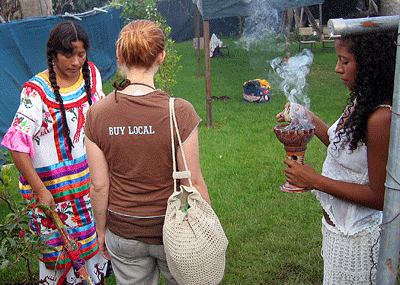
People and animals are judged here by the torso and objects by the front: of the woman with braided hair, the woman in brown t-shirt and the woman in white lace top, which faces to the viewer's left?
the woman in white lace top

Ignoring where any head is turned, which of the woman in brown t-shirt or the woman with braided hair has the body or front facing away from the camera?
the woman in brown t-shirt

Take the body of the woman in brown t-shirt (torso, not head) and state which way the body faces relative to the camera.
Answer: away from the camera

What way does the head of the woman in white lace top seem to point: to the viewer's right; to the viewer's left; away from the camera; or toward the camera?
to the viewer's left

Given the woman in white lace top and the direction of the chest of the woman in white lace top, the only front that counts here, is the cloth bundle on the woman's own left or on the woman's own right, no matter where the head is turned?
on the woman's own right

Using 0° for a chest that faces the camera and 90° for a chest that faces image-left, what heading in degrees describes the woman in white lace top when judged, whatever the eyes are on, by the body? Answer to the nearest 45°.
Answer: approximately 90°

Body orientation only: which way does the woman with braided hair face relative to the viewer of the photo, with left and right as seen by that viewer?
facing the viewer and to the right of the viewer

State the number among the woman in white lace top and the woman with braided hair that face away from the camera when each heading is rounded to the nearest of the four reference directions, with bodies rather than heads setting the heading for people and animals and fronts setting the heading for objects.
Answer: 0

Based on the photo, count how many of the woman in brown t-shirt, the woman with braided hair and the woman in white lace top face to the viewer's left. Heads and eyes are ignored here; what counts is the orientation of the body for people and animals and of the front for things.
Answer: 1

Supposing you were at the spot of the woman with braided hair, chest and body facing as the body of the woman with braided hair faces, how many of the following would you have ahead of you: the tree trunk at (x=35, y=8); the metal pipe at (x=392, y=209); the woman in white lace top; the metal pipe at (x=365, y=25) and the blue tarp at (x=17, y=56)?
3

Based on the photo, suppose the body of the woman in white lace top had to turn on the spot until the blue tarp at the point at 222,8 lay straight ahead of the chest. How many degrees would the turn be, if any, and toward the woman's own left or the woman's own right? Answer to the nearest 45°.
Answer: approximately 90° to the woman's own right

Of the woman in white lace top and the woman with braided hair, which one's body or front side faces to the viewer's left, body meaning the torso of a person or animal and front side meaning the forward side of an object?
the woman in white lace top

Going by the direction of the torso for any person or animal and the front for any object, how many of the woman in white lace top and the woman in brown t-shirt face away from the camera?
1

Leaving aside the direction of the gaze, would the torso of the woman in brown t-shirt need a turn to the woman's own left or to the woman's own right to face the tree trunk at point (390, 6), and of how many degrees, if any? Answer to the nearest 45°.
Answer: approximately 45° to the woman's own right
